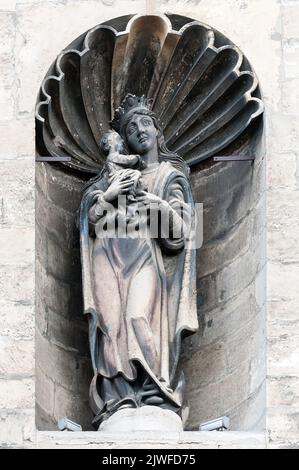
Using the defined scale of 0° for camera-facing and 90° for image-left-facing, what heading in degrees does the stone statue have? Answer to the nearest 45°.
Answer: approximately 0°
